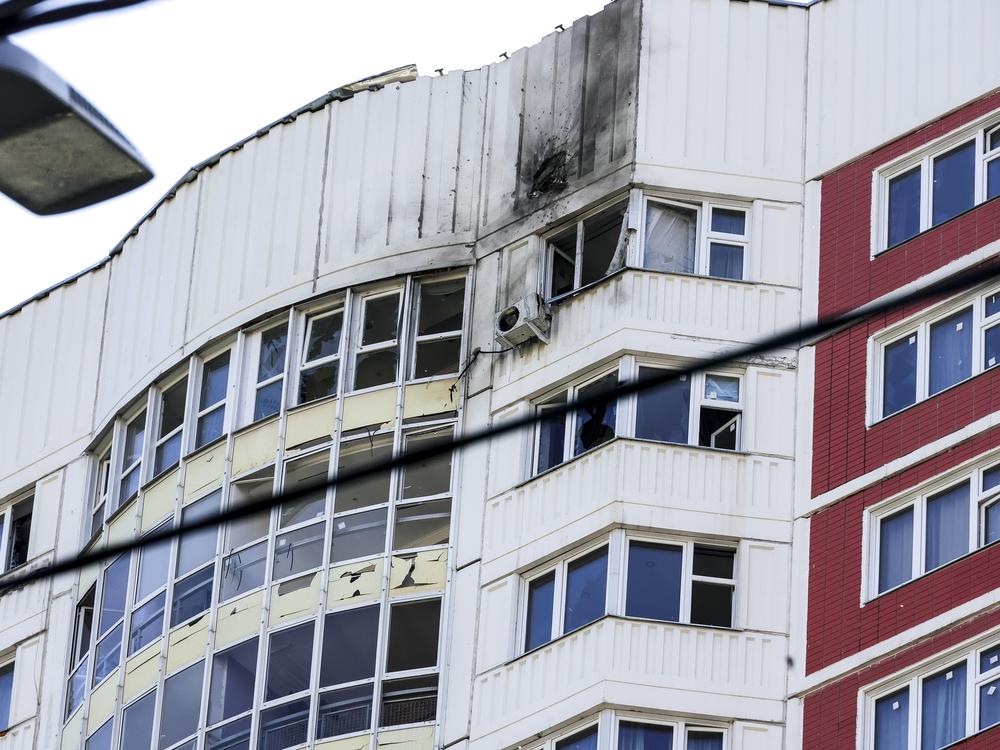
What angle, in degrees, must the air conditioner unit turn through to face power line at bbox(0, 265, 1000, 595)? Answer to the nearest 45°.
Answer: approximately 45° to its left

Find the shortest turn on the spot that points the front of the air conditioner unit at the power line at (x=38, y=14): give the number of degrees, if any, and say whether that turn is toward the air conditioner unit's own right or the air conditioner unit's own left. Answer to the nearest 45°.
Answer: approximately 45° to the air conditioner unit's own left

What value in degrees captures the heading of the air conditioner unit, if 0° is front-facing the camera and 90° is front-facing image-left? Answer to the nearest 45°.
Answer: approximately 45°
